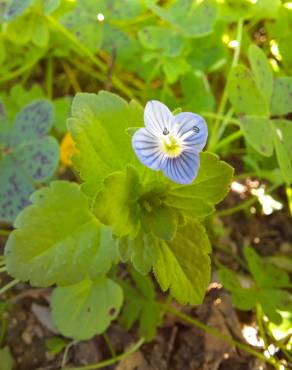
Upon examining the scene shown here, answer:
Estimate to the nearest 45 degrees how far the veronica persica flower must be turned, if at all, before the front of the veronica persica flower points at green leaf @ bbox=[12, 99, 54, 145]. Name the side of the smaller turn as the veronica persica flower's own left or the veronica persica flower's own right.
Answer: approximately 135° to the veronica persica flower's own right

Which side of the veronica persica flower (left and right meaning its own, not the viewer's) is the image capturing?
front

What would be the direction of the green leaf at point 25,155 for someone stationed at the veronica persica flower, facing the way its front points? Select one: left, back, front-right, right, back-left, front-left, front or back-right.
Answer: back-right
